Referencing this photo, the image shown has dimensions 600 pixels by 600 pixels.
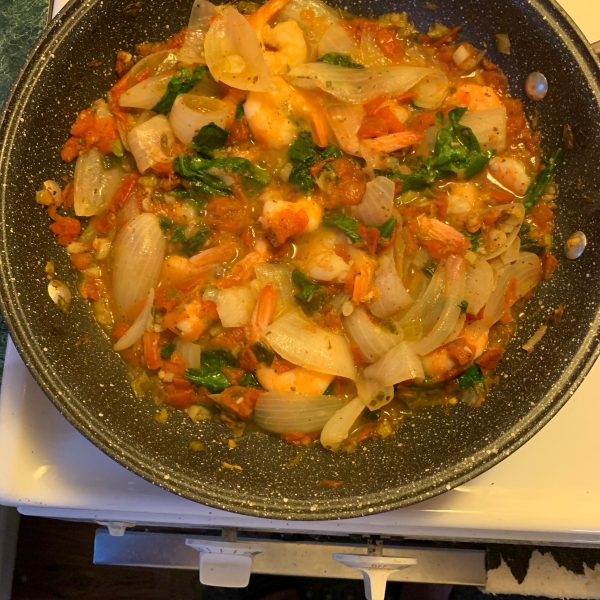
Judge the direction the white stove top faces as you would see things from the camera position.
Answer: facing the viewer
